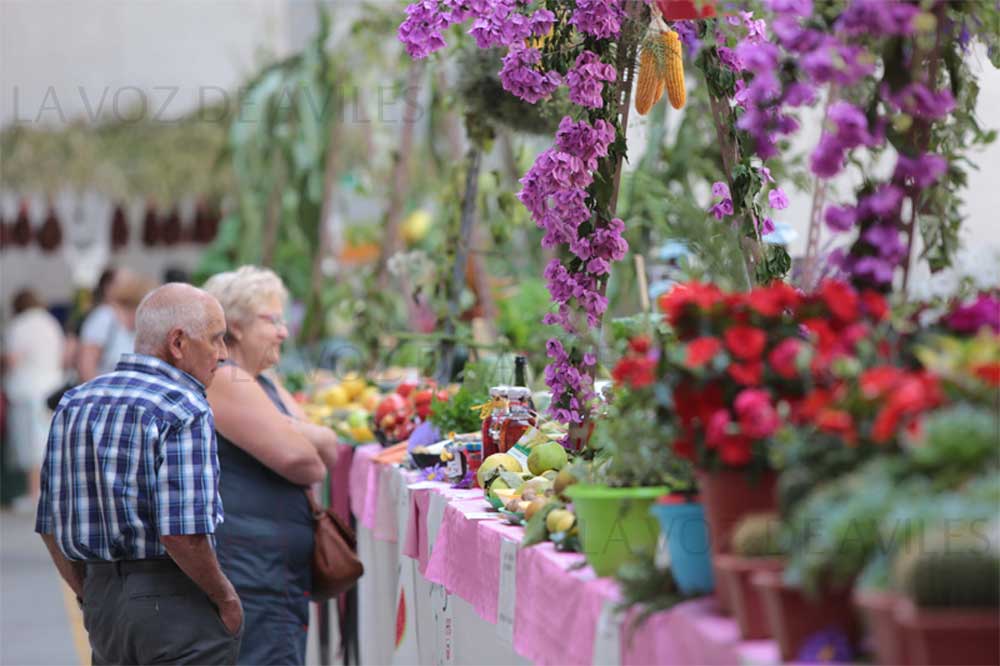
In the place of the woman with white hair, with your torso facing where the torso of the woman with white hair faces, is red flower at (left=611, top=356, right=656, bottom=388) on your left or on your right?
on your right

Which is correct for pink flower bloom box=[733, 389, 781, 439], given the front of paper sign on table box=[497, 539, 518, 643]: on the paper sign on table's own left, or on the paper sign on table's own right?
on the paper sign on table's own left

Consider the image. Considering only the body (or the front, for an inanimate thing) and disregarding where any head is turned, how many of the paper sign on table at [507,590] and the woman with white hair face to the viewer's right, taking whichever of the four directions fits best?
1

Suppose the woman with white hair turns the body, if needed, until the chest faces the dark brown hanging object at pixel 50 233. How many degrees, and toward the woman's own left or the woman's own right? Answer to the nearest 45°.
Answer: approximately 90° to the woman's own left

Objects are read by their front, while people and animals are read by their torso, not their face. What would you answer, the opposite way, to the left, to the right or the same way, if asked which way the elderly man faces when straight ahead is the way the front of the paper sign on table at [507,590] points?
the opposite way

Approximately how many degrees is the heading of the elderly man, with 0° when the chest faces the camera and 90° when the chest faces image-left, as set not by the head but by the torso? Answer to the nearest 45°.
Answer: approximately 225°

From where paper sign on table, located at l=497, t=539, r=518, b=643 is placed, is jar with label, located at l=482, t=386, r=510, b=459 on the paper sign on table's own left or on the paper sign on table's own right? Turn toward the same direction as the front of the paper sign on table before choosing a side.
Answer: on the paper sign on table's own right

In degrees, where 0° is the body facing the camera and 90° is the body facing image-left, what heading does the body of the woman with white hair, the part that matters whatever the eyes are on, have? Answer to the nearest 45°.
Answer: approximately 270°

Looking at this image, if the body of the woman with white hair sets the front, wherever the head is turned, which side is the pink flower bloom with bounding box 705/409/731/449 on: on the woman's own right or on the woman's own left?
on the woman's own right

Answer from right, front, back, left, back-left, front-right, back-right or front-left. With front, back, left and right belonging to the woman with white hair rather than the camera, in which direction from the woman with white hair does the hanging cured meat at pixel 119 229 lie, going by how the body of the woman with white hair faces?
left

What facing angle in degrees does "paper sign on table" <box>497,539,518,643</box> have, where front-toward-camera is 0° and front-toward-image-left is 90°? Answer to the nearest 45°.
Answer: approximately 45°

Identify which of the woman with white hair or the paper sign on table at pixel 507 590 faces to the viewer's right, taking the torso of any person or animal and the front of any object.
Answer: the woman with white hair

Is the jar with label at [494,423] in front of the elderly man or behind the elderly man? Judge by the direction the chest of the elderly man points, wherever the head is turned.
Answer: in front
